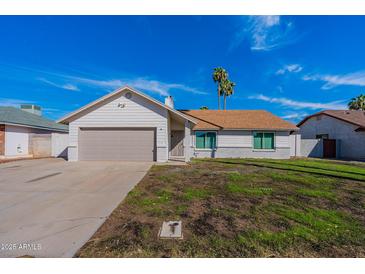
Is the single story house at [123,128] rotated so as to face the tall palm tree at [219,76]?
no

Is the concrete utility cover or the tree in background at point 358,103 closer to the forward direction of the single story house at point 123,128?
the concrete utility cover

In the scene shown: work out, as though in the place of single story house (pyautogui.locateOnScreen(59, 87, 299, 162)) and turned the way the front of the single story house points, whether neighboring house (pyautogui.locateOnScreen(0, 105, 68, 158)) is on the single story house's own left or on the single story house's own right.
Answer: on the single story house's own right

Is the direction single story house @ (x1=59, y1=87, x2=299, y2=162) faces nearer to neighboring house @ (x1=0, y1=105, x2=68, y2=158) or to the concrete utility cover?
the concrete utility cover

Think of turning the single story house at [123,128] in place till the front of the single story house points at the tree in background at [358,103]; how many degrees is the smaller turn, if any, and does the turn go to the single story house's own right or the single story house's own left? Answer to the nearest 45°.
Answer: approximately 135° to the single story house's own left

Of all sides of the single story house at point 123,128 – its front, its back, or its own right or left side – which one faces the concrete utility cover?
front

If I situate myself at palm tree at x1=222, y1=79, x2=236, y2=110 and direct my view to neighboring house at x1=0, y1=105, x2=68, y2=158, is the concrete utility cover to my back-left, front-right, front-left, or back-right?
front-left

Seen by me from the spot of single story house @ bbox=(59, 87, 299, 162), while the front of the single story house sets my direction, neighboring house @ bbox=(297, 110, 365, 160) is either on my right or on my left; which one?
on my left

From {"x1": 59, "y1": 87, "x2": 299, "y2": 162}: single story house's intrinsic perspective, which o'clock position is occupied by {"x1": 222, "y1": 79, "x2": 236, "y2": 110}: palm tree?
The palm tree is roughly at 7 o'clock from the single story house.

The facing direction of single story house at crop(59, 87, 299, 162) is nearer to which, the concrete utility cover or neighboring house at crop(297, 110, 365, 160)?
the concrete utility cover

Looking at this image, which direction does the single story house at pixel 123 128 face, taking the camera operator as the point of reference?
facing the viewer

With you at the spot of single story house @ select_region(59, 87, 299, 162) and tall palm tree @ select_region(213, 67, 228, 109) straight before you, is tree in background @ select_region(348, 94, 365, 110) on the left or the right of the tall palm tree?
right

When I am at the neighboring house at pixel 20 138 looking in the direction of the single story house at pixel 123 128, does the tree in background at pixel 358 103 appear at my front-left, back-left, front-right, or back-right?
front-left
